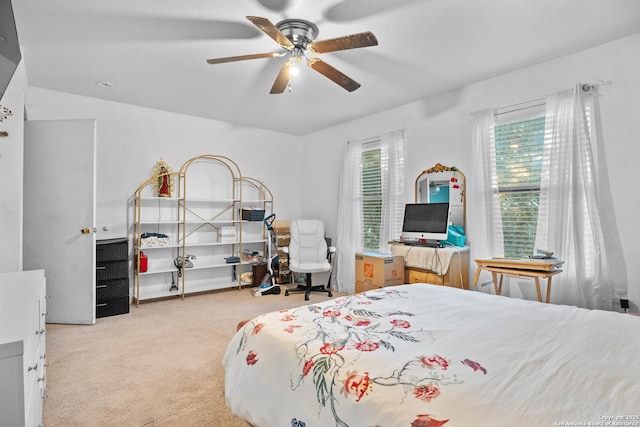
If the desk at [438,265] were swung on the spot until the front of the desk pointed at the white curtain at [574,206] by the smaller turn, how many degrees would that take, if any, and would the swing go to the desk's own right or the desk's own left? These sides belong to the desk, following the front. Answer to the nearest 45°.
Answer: approximately 135° to the desk's own left

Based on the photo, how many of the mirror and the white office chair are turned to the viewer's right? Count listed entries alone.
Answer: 0

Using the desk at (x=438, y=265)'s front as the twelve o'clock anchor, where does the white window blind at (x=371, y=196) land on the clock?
The white window blind is roughly at 3 o'clock from the desk.

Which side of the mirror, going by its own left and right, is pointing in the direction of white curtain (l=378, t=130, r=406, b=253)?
right

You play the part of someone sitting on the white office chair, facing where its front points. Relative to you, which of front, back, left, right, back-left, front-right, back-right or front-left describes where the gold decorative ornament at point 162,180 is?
right
